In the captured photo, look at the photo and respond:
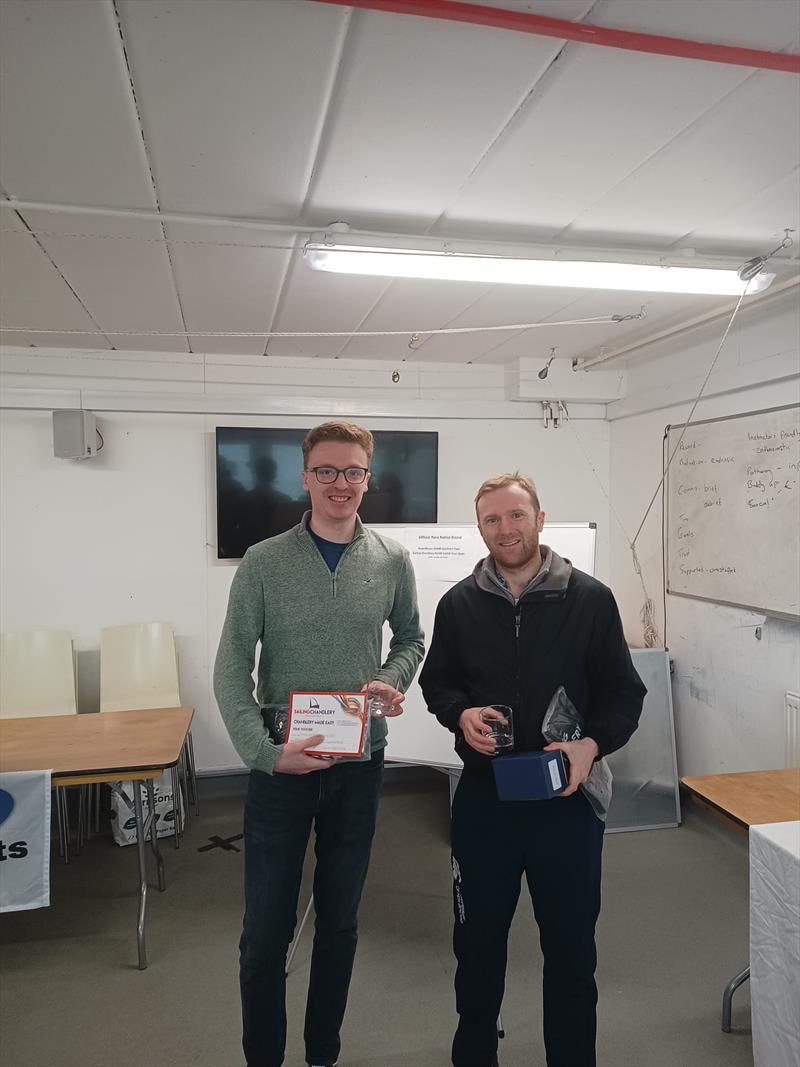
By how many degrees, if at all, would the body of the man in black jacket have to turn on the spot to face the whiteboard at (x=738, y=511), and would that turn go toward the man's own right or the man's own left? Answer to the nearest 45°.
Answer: approximately 135° to the man's own left

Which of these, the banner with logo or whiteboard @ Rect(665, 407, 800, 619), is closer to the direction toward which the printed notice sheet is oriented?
the banner with logo

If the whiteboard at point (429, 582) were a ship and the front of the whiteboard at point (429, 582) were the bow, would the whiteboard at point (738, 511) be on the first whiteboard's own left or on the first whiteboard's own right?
on the first whiteboard's own left

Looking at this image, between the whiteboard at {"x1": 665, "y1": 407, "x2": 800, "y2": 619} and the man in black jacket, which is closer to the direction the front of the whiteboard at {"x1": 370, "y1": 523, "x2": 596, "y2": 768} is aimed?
the man in black jacket

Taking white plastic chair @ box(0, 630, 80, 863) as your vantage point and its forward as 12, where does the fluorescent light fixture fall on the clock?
The fluorescent light fixture is roughly at 11 o'clock from the white plastic chair.
